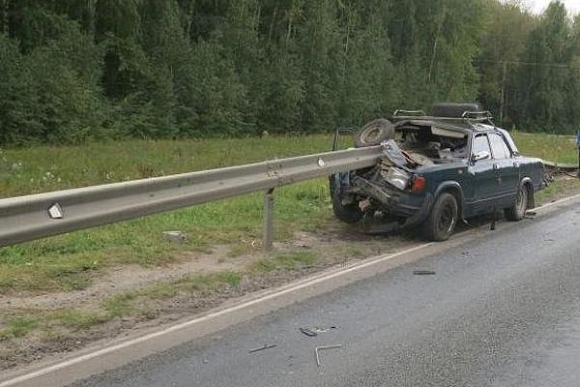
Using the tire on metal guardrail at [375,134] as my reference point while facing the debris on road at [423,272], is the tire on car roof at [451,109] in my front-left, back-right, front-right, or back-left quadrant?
back-left

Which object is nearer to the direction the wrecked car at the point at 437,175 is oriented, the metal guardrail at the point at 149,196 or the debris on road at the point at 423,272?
the metal guardrail

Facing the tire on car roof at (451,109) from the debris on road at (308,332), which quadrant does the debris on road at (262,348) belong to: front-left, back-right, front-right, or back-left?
back-left
